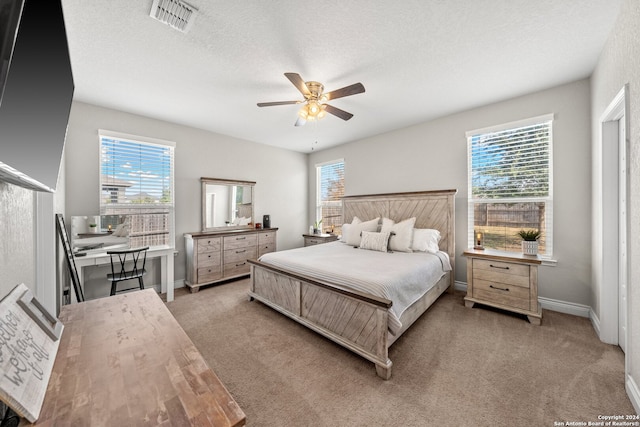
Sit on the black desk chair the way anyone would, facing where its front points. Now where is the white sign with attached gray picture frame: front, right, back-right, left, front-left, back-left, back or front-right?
back

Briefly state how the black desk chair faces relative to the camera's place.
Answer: facing away from the viewer

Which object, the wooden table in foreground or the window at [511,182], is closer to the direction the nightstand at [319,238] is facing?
the wooden table in foreground

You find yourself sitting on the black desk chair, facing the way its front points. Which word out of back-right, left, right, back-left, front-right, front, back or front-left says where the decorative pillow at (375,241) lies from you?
back-right

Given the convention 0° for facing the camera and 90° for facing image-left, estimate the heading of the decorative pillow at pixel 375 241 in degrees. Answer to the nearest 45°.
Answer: approximately 45°

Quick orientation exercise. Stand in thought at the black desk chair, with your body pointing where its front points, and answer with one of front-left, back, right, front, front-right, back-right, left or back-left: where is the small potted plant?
back-right

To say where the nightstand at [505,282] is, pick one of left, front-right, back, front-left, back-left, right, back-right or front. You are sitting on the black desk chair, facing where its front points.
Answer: back-right

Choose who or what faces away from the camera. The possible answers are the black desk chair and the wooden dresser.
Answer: the black desk chair

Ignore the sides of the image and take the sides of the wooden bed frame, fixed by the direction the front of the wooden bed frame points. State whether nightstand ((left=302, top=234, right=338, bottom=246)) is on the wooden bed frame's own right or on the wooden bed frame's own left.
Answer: on the wooden bed frame's own right
